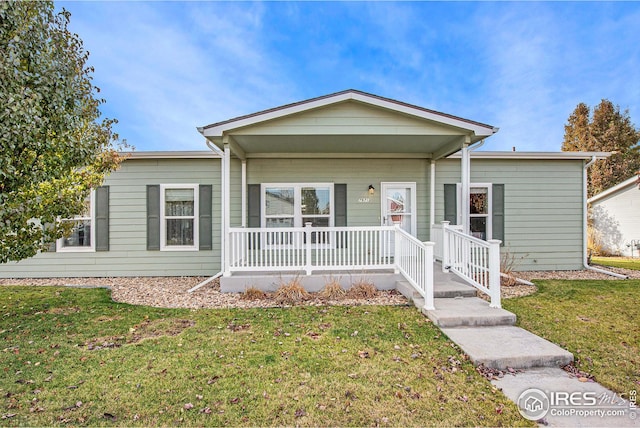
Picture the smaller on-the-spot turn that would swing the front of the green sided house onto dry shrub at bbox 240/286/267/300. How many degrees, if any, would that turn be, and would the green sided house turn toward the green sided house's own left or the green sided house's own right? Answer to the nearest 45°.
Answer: approximately 45° to the green sided house's own right

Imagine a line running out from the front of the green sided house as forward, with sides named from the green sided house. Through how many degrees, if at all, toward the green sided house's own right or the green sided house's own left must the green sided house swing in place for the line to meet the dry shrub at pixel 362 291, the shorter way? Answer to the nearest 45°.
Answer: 0° — it already faces it

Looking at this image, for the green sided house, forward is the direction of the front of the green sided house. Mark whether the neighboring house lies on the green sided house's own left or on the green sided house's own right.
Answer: on the green sided house's own left

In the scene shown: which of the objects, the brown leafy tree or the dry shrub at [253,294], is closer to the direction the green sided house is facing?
the dry shrub

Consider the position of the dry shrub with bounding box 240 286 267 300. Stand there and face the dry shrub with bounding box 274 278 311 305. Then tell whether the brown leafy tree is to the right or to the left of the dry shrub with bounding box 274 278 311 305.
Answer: left

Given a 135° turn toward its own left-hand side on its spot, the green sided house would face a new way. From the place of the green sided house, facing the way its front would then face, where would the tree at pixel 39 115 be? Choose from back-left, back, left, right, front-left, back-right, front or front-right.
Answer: back

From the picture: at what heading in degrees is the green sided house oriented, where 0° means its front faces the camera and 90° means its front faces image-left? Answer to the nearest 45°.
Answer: approximately 0°

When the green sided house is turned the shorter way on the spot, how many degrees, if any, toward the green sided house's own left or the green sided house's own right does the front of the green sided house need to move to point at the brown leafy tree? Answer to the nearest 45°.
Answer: approximately 135° to the green sided house's own left

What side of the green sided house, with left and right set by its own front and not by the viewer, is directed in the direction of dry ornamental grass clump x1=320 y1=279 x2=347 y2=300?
front

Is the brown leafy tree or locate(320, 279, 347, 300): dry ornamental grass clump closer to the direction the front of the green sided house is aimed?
the dry ornamental grass clump
